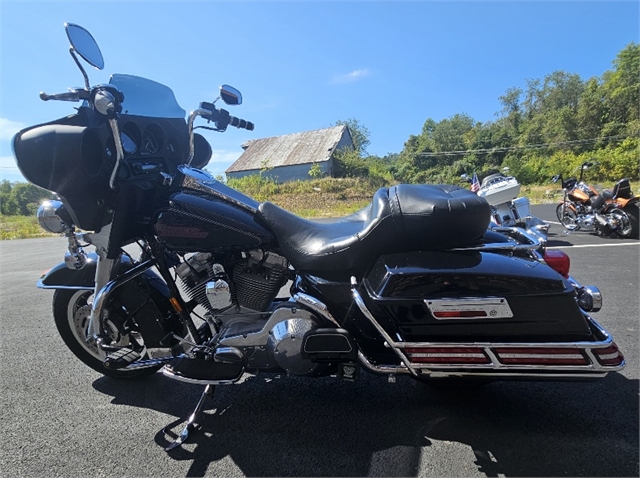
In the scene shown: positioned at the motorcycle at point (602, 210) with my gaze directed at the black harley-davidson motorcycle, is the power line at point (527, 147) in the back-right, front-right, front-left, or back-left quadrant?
back-right

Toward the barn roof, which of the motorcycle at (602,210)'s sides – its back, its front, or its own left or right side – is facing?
front

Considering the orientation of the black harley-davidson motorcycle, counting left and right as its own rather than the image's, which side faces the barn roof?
right

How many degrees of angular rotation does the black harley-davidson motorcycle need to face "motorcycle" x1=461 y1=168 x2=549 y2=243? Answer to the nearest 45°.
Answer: approximately 135° to its right

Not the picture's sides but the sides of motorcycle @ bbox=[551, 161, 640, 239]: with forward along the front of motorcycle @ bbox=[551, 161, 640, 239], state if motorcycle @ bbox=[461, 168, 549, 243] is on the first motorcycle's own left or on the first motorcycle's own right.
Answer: on the first motorcycle's own left

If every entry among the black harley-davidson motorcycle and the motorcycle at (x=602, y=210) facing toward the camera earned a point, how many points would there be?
0

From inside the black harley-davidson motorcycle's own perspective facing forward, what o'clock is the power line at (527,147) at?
The power line is roughly at 4 o'clock from the black harley-davidson motorcycle.

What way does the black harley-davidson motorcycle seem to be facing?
to the viewer's left

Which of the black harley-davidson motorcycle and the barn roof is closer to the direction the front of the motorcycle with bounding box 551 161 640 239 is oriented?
the barn roof

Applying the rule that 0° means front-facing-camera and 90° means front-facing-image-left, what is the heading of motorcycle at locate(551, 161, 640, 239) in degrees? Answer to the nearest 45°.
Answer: approximately 135°

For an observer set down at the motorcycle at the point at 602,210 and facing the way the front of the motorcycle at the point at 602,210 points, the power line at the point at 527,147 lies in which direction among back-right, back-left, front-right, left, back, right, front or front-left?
front-right

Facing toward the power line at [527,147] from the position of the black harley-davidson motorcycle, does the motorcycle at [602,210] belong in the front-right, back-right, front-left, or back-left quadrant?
front-right

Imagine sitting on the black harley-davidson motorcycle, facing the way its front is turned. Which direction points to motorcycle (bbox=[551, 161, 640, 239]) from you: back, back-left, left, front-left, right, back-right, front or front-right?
back-right
